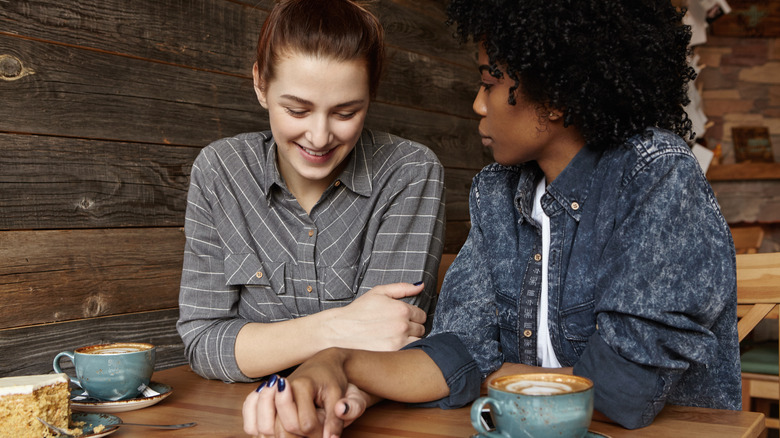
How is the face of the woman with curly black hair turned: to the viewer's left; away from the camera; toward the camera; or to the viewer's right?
to the viewer's left

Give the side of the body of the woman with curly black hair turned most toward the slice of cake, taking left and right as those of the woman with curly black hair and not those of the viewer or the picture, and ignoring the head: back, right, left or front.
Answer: front

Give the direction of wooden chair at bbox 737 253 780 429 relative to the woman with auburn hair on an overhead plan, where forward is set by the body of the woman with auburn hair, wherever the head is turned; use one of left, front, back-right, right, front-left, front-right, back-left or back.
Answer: left

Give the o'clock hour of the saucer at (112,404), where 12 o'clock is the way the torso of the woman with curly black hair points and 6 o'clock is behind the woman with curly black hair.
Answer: The saucer is roughly at 1 o'clock from the woman with curly black hair.

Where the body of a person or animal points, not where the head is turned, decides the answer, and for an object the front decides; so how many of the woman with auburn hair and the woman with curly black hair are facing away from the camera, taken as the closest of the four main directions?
0

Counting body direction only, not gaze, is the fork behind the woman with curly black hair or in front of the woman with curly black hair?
in front

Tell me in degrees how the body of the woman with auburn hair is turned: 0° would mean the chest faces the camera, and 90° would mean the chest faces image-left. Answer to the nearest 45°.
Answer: approximately 0°

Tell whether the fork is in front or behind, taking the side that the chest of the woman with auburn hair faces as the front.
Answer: in front
